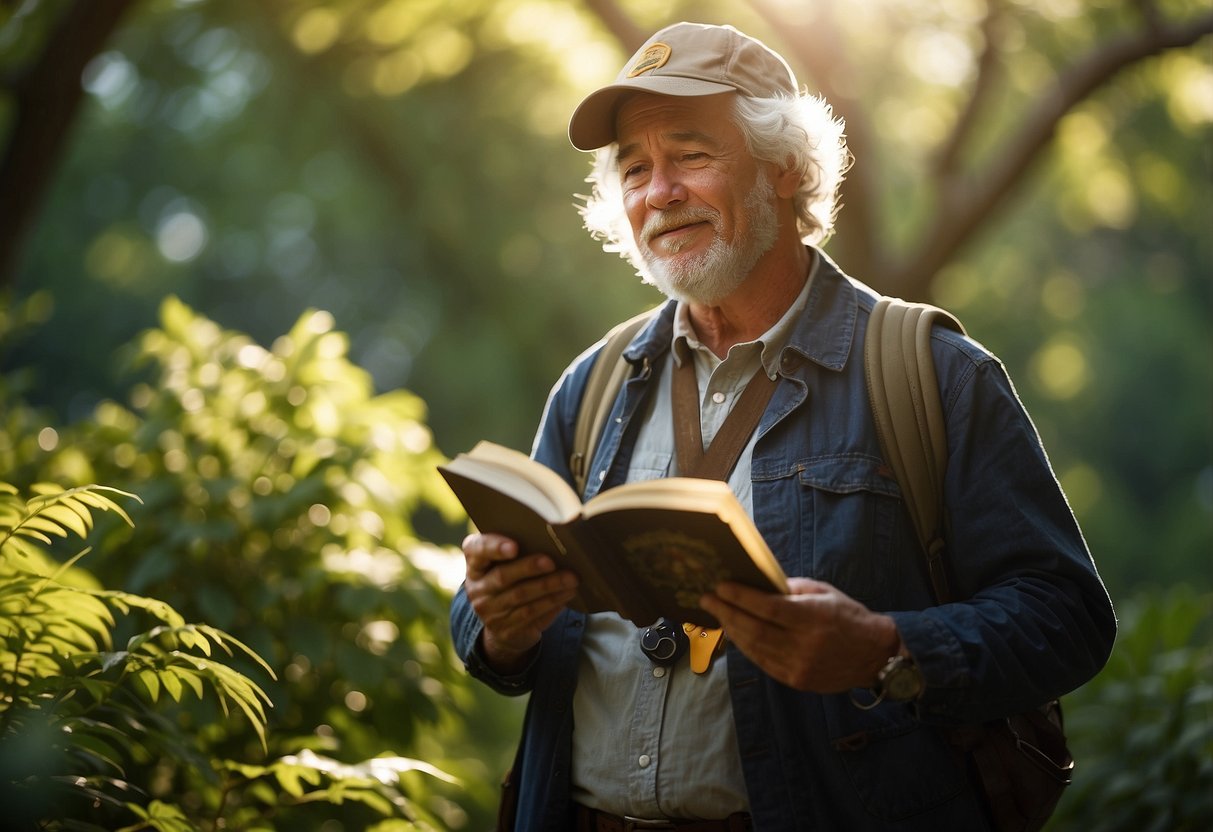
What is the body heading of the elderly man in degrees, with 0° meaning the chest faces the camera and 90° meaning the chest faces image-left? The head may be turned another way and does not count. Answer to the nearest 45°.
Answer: approximately 45°

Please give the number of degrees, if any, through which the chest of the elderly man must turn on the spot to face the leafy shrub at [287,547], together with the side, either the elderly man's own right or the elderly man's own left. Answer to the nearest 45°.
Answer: approximately 90° to the elderly man's own right

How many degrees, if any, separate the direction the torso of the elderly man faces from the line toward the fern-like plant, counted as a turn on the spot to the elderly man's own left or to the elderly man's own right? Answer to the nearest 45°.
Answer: approximately 45° to the elderly man's own right

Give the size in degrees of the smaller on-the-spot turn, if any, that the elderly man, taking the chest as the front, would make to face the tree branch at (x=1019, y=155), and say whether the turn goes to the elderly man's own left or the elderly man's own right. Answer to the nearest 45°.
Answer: approximately 135° to the elderly man's own right

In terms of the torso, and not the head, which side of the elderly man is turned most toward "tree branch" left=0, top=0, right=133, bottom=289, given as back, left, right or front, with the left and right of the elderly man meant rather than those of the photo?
right

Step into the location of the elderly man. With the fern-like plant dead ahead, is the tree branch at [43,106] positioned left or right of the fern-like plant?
right

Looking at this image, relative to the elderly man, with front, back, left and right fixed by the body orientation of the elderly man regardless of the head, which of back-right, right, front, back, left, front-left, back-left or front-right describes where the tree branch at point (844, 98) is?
back-right

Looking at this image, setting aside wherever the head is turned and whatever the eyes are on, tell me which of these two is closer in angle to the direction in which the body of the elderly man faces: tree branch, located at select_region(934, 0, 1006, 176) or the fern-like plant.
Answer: the fern-like plant

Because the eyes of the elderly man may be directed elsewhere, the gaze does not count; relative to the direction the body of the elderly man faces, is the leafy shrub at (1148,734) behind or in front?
behind

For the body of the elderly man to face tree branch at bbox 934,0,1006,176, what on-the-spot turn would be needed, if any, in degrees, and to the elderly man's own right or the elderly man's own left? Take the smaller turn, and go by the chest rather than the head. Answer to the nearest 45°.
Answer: approximately 135° to the elderly man's own right
